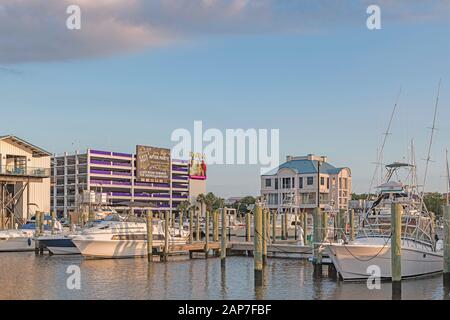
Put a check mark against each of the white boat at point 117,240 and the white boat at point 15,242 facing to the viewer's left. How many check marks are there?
2

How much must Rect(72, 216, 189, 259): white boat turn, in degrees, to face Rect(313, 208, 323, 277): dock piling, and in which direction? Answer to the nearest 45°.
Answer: approximately 135° to its left

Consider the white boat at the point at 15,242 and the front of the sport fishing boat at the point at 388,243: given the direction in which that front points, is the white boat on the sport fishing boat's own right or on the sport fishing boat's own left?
on the sport fishing boat's own right

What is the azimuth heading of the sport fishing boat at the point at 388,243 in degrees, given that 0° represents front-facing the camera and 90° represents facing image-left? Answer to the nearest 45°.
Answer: approximately 45°

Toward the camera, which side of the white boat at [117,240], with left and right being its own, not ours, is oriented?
left

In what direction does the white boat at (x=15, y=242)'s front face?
to the viewer's left

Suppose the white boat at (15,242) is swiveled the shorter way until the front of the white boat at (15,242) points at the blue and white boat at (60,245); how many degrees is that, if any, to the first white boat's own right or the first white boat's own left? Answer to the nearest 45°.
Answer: approximately 135° to the first white boat's own left

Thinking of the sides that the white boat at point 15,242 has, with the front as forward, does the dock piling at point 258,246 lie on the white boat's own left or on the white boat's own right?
on the white boat's own left

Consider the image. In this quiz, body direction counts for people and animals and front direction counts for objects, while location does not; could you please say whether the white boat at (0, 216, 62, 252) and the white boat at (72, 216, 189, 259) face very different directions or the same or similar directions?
same or similar directions
